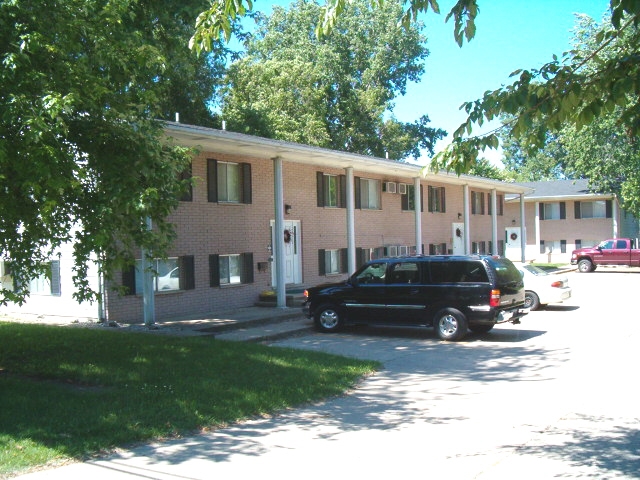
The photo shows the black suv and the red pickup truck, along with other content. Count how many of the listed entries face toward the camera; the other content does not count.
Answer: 0

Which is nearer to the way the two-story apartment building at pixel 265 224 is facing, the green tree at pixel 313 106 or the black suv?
the black suv

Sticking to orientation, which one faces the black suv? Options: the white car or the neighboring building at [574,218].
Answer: the neighboring building

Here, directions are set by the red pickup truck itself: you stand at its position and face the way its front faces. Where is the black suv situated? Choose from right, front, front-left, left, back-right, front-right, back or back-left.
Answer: left

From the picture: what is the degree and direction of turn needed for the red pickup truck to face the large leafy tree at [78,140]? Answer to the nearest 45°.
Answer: approximately 90° to its left

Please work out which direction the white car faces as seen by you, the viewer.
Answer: facing away from the viewer and to the left of the viewer

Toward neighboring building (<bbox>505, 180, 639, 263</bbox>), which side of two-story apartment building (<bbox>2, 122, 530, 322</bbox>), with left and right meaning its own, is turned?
left

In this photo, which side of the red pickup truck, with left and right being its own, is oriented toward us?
left

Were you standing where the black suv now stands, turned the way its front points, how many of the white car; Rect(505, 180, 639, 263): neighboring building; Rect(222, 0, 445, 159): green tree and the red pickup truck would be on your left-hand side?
0

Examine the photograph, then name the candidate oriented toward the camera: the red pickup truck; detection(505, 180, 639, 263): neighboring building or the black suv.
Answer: the neighboring building

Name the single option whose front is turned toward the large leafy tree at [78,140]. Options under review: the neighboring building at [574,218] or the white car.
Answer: the neighboring building

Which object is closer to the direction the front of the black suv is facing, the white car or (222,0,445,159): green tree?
the green tree

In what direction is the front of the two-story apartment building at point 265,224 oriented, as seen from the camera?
facing the viewer and to the right of the viewer

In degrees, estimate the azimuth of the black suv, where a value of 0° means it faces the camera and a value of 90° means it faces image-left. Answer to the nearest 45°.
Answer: approximately 135°

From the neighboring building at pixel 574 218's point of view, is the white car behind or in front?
in front

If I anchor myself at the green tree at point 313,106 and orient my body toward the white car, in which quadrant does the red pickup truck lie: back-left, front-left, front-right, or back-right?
front-left

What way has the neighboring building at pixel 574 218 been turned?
toward the camera
